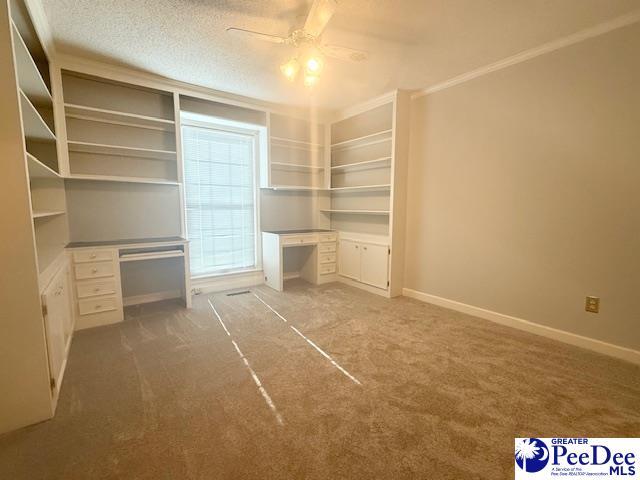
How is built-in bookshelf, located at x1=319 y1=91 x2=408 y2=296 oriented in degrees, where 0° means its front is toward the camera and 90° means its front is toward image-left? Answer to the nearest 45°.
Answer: approximately 45°

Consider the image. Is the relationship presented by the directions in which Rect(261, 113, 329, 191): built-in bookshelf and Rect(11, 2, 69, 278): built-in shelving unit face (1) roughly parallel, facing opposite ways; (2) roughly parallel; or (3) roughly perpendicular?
roughly perpendicular

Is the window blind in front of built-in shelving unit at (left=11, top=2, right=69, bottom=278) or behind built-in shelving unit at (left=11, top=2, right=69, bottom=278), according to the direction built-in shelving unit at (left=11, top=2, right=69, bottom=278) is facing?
in front

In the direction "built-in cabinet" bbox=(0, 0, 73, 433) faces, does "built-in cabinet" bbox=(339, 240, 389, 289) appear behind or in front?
in front

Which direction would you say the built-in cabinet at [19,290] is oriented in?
to the viewer's right

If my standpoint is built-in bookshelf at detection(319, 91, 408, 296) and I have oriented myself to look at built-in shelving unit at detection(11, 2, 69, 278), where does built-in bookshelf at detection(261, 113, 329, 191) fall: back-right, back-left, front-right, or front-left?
front-right

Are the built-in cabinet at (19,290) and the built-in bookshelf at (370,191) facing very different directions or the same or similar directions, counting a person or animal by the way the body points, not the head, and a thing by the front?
very different directions

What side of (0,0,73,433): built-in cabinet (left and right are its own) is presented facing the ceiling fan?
front

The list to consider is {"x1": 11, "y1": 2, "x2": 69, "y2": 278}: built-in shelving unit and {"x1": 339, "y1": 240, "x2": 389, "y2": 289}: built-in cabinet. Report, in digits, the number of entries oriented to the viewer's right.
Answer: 1

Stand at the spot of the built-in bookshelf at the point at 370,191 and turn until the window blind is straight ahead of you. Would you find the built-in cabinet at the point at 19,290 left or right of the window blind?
left

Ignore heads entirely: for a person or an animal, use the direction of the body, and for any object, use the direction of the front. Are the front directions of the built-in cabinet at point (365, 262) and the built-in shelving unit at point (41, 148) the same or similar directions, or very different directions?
very different directions

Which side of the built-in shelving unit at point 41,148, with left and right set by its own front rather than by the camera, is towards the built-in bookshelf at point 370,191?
front

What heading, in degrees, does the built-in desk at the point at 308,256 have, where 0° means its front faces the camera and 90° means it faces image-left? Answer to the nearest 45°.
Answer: approximately 315°

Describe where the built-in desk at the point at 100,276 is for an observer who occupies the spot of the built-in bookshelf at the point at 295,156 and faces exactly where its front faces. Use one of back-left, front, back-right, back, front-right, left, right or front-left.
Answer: right

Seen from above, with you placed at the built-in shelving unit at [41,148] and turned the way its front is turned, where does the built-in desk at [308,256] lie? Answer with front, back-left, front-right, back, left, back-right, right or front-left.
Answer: front
